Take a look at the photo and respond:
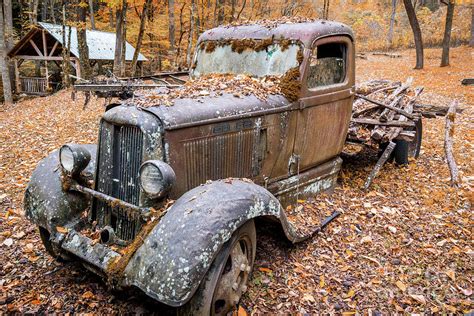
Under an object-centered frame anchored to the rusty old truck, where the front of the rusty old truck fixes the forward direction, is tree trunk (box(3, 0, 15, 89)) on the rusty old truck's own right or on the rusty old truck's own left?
on the rusty old truck's own right

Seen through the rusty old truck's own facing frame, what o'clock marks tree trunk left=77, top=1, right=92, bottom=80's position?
The tree trunk is roughly at 4 o'clock from the rusty old truck.

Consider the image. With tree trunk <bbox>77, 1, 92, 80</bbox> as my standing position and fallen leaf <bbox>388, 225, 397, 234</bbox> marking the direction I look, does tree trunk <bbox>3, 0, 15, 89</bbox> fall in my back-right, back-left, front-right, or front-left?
back-right

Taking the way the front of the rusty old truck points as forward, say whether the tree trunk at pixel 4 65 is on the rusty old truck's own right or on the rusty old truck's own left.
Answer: on the rusty old truck's own right

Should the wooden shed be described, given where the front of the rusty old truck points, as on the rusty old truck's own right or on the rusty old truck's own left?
on the rusty old truck's own right

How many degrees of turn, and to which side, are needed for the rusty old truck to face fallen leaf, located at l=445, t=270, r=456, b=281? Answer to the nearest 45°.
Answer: approximately 135° to its left

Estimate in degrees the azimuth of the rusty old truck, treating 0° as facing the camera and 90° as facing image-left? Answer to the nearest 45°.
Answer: approximately 45°

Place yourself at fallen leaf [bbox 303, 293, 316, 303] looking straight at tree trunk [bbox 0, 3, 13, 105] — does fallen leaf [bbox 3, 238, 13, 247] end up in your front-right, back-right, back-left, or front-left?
front-left

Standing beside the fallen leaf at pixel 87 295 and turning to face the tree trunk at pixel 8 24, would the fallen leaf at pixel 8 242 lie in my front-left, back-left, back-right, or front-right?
front-left
